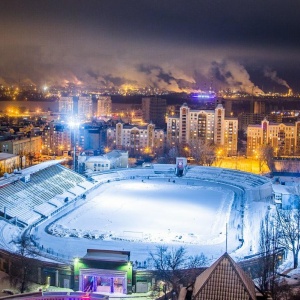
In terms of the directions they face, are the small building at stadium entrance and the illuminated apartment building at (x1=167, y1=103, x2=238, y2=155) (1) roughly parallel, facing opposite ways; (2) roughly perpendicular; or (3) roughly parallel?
roughly parallel

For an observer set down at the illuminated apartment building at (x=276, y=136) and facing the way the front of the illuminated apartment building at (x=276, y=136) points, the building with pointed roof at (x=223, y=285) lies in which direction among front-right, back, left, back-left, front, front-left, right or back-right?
front

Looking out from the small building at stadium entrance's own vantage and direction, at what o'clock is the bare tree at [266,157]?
The bare tree is roughly at 7 o'clock from the small building at stadium entrance.

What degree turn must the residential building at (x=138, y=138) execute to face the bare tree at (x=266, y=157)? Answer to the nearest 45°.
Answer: approximately 45° to its left

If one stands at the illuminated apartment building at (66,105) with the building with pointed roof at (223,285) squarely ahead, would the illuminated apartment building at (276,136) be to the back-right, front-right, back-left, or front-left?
front-left

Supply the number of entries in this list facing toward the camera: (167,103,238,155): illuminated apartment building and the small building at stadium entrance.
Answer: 2

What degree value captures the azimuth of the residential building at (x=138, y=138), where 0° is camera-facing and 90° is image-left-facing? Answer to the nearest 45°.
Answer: approximately 0°

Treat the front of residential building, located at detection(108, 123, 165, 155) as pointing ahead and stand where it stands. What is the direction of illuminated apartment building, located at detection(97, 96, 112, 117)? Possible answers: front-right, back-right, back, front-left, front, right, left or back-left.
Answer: back

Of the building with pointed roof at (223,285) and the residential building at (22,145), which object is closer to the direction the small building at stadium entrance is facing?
the building with pointed roof

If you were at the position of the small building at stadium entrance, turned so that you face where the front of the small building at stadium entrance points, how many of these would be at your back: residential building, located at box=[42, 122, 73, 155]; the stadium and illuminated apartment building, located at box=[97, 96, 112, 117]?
3

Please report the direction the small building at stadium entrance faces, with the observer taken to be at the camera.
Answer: facing the viewer

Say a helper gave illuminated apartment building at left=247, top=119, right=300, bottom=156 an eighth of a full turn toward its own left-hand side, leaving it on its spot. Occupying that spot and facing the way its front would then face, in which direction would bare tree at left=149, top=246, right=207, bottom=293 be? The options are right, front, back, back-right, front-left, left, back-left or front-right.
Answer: front-right

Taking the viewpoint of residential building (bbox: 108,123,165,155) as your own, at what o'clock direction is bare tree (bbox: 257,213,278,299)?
The bare tree is roughly at 12 o'clock from the residential building.

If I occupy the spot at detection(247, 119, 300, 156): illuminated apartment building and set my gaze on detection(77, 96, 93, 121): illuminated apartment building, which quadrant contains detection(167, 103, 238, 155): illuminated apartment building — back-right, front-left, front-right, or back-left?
front-left

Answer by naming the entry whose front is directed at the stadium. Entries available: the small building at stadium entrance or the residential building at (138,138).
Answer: the residential building
